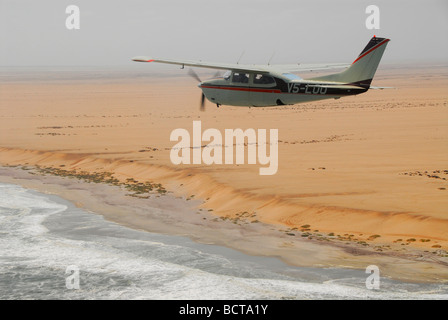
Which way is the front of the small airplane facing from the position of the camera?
facing away from the viewer and to the left of the viewer
